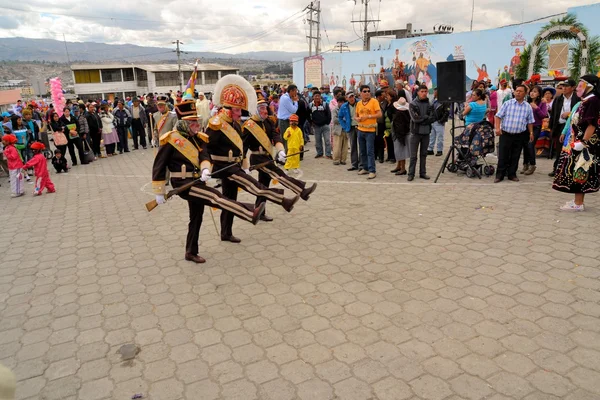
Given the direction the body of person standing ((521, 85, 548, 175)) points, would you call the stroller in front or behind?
in front

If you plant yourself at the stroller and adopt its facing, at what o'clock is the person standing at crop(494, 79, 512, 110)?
The person standing is roughly at 5 o'clock from the stroller.

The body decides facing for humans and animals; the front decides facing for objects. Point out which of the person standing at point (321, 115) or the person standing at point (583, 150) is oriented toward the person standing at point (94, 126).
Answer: the person standing at point (583, 150)

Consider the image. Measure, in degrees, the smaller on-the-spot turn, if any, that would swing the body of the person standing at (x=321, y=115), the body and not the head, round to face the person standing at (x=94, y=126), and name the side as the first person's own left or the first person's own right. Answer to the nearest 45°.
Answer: approximately 90° to the first person's own right

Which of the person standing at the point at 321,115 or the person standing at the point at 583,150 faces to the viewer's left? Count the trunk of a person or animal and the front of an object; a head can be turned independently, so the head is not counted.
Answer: the person standing at the point at 583,150

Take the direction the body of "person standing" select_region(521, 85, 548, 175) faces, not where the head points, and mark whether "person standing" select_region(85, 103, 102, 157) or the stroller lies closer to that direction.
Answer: the stroller

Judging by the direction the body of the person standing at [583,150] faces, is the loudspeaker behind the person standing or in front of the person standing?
in front

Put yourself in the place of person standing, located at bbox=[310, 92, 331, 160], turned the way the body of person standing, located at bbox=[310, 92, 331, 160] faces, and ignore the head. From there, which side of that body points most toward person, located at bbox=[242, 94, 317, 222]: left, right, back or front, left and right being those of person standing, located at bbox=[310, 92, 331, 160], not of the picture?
front

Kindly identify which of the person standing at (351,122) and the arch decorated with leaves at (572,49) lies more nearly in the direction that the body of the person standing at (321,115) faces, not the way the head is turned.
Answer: the person standing

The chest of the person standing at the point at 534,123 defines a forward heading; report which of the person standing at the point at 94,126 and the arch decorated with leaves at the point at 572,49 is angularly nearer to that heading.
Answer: the person standing

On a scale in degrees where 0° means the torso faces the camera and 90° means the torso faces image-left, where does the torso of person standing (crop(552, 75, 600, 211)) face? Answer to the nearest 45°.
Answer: approximately 90°
